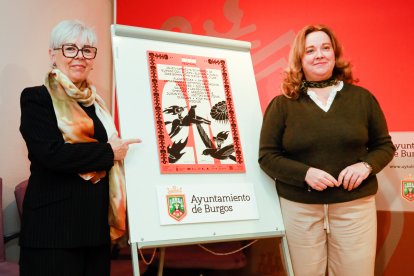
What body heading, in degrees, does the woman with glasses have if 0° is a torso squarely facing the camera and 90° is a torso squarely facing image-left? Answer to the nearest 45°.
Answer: approximately 315°

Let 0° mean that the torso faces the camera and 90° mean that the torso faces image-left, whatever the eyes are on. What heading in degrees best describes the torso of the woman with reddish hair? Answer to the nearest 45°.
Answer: approximately 0°

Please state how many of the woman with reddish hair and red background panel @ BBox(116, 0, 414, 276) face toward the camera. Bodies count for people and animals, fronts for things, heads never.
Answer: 2

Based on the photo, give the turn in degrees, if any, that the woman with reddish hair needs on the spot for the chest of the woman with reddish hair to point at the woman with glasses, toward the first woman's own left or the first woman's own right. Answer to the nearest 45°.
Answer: approximately 45° to the first woman's own right

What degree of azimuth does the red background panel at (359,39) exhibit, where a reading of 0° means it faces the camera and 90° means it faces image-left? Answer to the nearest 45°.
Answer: approximately 0°

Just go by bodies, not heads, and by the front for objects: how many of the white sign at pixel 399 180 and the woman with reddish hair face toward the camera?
2

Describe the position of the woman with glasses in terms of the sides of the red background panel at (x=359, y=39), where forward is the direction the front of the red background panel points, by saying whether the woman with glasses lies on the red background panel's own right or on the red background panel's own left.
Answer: on the red background panel's own right
